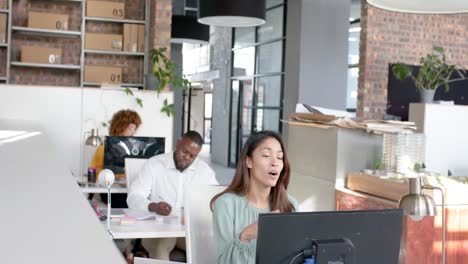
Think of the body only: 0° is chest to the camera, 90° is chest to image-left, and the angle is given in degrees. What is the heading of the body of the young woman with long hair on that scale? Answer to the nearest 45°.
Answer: approximately 315°

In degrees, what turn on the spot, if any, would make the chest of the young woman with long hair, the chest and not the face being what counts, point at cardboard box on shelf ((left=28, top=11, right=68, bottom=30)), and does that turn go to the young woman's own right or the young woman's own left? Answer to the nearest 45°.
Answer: approximately 180°

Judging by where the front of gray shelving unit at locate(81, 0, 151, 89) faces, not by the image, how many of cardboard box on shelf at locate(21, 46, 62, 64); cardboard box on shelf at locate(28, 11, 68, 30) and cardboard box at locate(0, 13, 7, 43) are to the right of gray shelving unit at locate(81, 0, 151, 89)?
3

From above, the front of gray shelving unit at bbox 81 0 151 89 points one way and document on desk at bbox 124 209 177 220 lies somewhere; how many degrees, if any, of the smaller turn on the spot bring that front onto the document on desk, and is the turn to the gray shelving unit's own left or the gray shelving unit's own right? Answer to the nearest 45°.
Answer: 0° — it already faces it

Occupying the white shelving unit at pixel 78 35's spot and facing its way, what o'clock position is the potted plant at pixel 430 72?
The potted plant is roughly at 10 o'clock from the white shelving unit.

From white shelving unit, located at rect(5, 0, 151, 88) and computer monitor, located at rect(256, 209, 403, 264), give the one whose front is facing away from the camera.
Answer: the computer monitor

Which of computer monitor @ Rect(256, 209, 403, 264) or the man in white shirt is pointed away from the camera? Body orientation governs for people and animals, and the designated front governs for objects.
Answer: the computer monitor

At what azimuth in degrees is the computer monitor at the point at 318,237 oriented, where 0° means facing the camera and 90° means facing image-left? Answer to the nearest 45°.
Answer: approximately 180°

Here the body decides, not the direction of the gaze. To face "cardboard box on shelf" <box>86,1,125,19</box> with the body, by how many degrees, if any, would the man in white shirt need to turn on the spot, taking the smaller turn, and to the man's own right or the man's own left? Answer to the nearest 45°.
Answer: approximately 180°

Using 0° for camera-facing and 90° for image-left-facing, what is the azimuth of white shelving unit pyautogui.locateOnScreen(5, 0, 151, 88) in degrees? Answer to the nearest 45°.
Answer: approximately 0°
